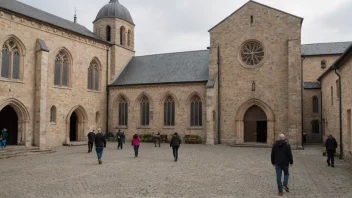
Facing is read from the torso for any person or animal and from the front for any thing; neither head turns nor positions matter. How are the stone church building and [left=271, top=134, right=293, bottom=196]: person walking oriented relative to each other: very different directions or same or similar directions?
very different directions

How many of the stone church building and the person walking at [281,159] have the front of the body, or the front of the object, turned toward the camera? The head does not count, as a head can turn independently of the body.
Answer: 1

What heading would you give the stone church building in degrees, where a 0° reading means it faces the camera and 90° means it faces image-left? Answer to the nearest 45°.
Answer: approximately 0°

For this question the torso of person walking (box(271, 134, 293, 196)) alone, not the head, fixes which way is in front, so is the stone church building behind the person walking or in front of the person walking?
in front

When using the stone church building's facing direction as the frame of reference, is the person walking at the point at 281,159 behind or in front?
in front

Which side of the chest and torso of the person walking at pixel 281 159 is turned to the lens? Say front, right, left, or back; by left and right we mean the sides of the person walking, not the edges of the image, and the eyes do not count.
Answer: back
